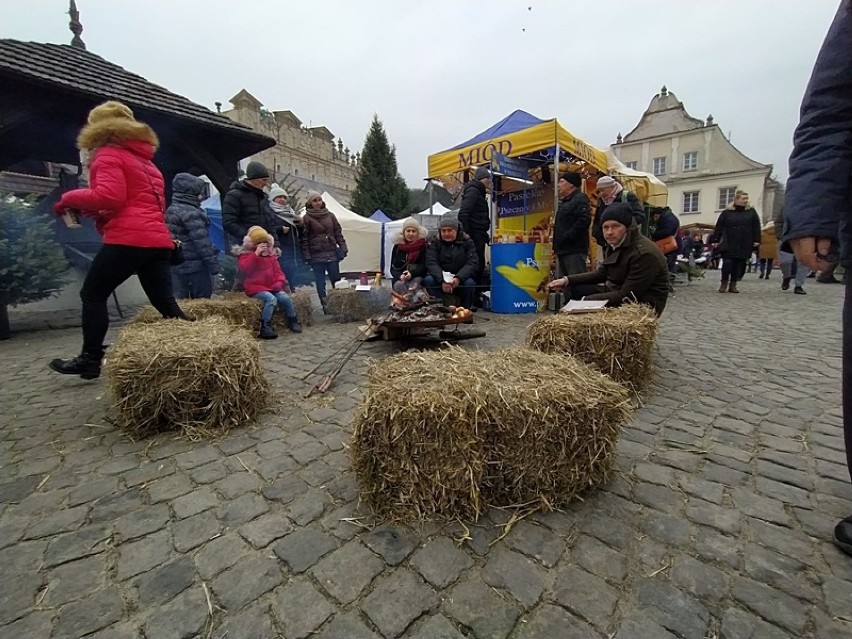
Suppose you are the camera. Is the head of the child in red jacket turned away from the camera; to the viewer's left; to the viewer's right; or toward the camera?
toward the camera

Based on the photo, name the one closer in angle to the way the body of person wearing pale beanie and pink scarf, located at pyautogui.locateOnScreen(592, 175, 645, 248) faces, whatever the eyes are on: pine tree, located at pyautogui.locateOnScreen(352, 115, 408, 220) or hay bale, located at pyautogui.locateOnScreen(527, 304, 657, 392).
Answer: the hay bale

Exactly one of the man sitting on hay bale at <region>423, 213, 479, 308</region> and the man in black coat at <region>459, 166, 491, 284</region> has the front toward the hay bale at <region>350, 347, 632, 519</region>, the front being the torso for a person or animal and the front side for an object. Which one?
the man sitting on hay bale

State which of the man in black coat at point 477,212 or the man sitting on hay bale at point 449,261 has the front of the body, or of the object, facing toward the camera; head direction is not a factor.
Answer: the man sitting on hay bale

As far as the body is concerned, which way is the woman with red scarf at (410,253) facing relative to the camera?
toward the camera

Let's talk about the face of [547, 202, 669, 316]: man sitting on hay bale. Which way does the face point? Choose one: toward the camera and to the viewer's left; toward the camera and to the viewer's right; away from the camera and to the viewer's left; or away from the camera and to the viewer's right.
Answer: toward the camera and to the viewer's left

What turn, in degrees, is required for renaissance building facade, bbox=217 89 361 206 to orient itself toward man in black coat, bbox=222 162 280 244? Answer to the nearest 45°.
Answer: approximately 45° to its right

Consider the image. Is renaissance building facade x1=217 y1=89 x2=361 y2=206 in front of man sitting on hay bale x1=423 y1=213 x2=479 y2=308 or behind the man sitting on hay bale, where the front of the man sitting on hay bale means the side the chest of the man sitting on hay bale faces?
behind

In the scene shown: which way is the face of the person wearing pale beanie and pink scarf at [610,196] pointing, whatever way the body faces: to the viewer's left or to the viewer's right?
to the viewer's left

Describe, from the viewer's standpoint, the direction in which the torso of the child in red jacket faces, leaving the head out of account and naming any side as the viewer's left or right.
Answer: facing the viewer and to the right of the viewer

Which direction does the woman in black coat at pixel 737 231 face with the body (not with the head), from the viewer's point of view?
toward the camera

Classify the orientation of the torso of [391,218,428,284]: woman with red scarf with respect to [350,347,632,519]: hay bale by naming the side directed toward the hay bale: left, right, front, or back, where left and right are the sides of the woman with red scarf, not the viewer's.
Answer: front
